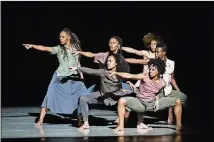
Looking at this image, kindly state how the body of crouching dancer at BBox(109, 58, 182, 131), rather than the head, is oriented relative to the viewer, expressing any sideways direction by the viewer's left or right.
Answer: facing the viewer

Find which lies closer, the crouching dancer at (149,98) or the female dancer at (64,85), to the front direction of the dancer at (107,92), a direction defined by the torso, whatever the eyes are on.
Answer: the female dancer

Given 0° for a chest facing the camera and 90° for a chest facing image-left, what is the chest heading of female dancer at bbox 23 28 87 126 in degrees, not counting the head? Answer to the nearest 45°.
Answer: approximately 45°

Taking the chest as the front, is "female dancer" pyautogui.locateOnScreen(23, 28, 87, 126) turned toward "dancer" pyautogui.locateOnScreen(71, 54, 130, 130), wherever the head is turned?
no

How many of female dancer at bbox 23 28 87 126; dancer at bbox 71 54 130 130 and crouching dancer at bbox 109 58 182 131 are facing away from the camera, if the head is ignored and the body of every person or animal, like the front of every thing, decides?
0

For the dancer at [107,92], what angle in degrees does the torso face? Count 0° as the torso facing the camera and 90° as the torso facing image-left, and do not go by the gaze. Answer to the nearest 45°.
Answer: approximately 45°

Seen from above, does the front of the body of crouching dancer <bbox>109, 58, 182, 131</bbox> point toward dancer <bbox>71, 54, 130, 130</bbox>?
no

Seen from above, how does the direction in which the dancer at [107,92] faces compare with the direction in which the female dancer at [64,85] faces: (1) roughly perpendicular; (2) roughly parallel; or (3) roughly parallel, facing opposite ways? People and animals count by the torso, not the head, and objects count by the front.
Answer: roughly parallel
